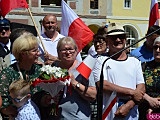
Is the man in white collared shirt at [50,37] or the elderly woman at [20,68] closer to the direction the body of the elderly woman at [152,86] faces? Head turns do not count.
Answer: the elderly woman

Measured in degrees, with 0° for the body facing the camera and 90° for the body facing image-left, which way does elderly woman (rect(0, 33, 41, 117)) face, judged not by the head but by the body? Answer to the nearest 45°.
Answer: approximately 315°

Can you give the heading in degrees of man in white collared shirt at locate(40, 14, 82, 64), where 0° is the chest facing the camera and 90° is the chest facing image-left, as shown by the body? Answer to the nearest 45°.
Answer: approximately 0°

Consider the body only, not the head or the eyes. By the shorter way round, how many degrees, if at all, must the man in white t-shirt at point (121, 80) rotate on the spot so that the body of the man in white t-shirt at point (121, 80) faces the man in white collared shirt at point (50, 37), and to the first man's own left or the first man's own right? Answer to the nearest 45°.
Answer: approximately 135° to the first man's own right

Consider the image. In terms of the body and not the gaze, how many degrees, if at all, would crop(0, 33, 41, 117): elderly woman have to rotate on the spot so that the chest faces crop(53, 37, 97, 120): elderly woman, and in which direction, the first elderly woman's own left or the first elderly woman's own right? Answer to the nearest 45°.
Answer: approximately 45° to the first elderly woman's own left

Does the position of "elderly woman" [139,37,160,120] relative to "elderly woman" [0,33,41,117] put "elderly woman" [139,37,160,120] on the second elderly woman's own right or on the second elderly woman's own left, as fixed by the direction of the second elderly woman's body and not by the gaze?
on the second elderly woman's own left

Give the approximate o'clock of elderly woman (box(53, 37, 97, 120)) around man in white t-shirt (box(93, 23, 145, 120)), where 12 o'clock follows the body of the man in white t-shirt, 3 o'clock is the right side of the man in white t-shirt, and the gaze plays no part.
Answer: The elderly woman is roughly at 2 o'clock from the man in white t-shirt.

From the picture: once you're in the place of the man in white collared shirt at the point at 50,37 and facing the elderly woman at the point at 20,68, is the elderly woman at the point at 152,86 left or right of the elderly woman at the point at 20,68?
left

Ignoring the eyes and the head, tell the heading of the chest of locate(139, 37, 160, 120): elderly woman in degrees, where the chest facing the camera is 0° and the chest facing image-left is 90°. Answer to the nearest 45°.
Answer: approximately 0°
